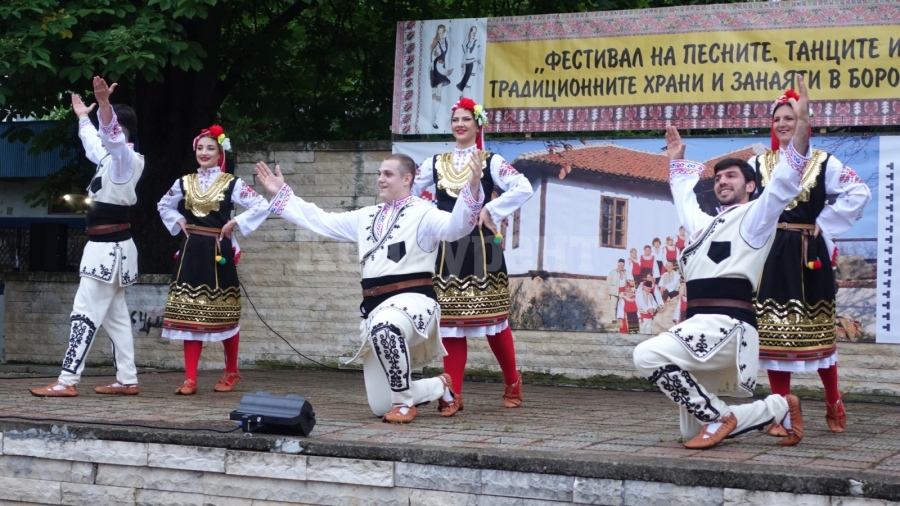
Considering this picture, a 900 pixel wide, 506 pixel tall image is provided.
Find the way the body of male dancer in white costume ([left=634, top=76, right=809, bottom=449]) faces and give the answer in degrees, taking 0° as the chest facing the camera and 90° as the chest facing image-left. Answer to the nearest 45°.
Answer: approximately 45°

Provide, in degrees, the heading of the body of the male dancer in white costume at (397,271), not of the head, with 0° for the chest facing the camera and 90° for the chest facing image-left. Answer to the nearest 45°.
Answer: approximately 45°

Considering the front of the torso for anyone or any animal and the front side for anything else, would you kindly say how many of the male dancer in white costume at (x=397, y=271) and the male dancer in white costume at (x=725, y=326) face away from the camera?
0

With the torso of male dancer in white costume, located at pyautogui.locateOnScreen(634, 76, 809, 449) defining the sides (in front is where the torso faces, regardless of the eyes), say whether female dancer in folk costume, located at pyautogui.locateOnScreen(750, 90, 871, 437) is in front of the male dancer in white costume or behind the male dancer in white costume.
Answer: behind

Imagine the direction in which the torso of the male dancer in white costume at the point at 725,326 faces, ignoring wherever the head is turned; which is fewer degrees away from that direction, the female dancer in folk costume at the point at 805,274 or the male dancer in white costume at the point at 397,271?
the male dancer in white costume

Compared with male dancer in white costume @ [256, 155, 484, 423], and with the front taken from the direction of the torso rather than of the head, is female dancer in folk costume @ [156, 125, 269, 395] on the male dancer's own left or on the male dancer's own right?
on the male dancer's own right

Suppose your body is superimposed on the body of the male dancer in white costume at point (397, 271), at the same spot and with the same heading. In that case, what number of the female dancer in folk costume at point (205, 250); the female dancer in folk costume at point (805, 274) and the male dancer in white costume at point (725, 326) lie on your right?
1

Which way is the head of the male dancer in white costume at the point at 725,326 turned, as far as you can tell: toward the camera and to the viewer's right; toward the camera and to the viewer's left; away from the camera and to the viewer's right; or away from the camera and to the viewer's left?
toward the camera and to the viewer's left

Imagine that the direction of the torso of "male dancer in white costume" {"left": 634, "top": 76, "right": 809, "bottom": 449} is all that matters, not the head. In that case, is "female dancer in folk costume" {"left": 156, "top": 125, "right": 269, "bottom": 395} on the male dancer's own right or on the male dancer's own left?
on the male dancer's own right

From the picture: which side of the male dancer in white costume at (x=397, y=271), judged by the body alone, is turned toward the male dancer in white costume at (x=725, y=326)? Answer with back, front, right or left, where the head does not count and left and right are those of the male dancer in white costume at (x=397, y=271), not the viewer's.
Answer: left
